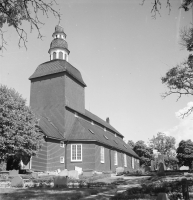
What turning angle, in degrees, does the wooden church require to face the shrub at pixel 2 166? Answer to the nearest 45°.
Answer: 0° — it already faces it

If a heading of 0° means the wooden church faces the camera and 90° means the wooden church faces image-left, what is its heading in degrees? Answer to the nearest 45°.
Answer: approximately 45°
